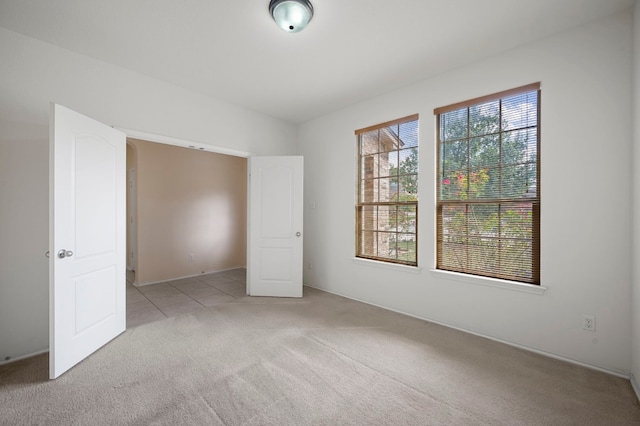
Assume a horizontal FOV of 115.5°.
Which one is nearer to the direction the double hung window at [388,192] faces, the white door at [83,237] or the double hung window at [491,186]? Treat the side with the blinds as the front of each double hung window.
the white door

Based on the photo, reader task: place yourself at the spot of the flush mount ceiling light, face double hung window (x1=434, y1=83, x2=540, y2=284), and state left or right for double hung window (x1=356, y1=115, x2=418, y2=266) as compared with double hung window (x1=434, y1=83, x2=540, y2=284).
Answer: left

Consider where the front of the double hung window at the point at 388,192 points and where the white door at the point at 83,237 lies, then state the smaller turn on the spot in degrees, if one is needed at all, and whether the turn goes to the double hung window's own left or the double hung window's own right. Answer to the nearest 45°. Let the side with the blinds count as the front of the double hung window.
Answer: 0° — it already faces it

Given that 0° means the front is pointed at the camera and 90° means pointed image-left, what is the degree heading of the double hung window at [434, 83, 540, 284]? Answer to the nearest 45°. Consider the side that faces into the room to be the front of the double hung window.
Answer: approximately 45°

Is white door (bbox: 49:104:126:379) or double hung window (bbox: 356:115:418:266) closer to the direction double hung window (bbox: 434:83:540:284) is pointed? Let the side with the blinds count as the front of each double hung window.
the white door

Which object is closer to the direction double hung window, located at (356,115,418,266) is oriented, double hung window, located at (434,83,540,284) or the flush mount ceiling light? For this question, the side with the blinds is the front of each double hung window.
the flush mount ceiling light
